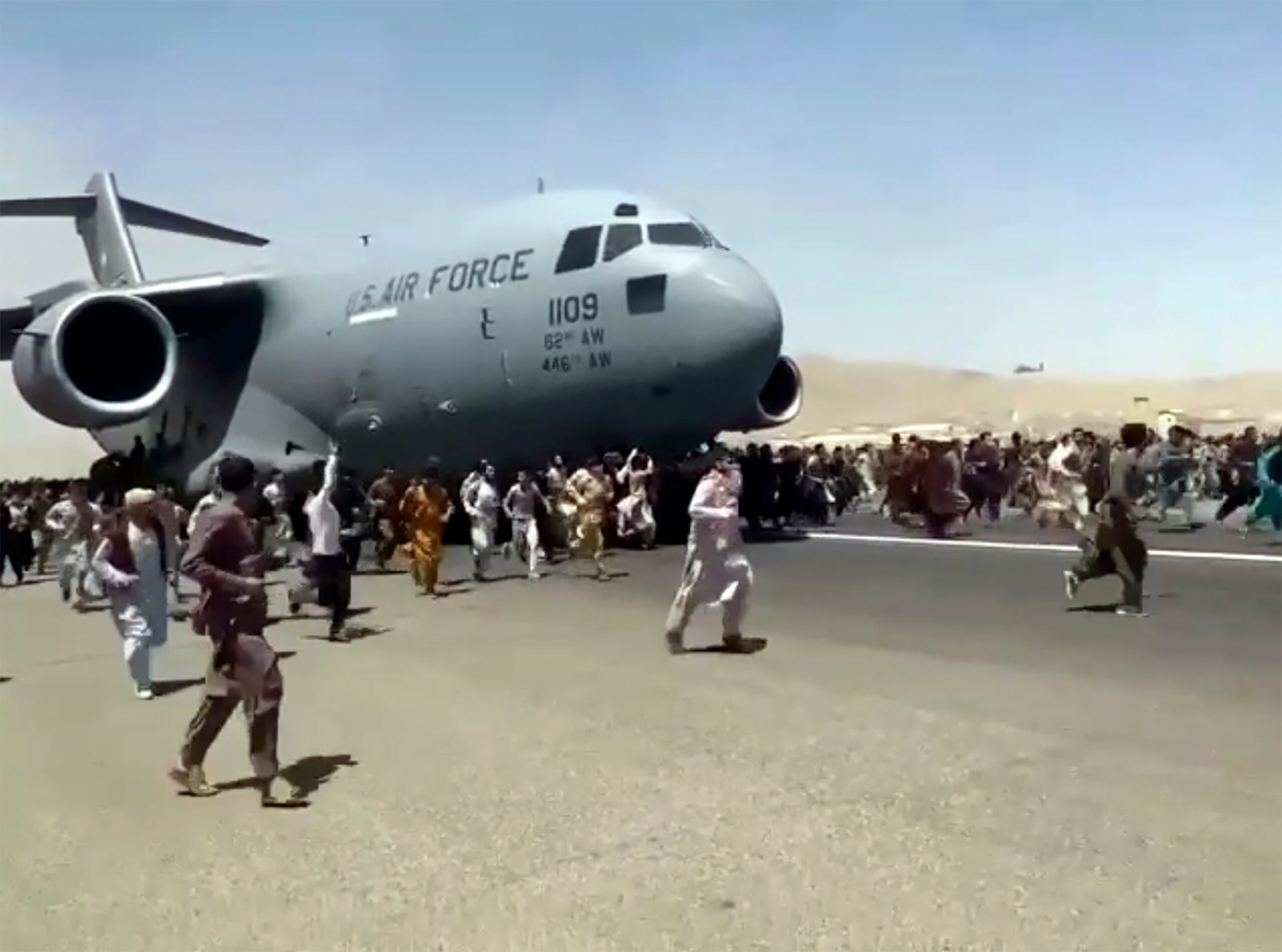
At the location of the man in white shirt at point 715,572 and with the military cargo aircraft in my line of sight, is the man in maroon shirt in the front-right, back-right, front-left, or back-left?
back-left

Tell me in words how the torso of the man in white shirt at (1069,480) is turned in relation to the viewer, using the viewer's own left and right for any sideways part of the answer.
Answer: facing to the right of the viewer

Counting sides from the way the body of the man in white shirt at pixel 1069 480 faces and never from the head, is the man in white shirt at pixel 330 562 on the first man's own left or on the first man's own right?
on the first man's own right

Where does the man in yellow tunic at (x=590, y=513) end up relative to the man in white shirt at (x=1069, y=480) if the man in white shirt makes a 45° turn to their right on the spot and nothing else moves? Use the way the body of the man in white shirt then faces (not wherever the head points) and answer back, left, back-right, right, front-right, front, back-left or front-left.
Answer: right

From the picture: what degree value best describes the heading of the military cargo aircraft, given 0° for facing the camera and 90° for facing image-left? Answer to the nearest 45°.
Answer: approximately 315°

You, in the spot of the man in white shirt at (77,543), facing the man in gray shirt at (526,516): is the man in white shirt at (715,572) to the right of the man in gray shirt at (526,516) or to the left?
right
